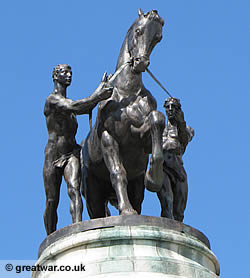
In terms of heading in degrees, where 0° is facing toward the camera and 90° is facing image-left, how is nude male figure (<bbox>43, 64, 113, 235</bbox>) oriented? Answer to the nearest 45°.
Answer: approximately 315°
